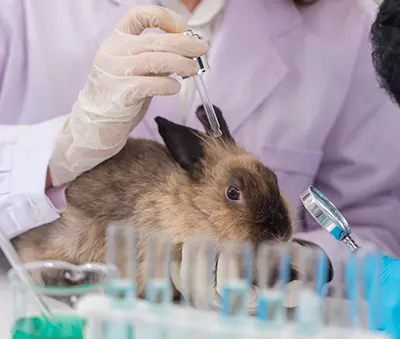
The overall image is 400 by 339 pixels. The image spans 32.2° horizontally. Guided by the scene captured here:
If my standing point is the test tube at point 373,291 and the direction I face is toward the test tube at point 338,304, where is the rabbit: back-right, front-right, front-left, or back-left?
front-right

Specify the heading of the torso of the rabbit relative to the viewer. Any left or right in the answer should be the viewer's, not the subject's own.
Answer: facing to the right of the viewer
